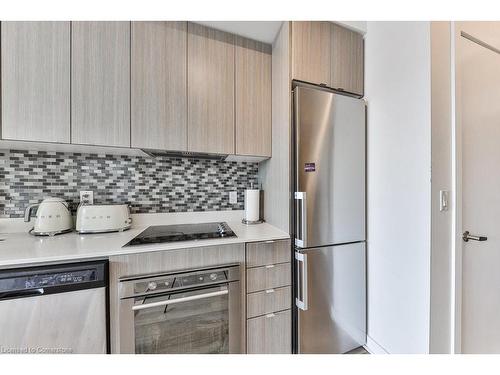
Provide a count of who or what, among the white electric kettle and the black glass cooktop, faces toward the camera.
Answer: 1

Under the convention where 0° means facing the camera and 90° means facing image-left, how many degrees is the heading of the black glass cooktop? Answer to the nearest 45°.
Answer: approximately 0°

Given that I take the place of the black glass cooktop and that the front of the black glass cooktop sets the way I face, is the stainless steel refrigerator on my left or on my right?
on my left
